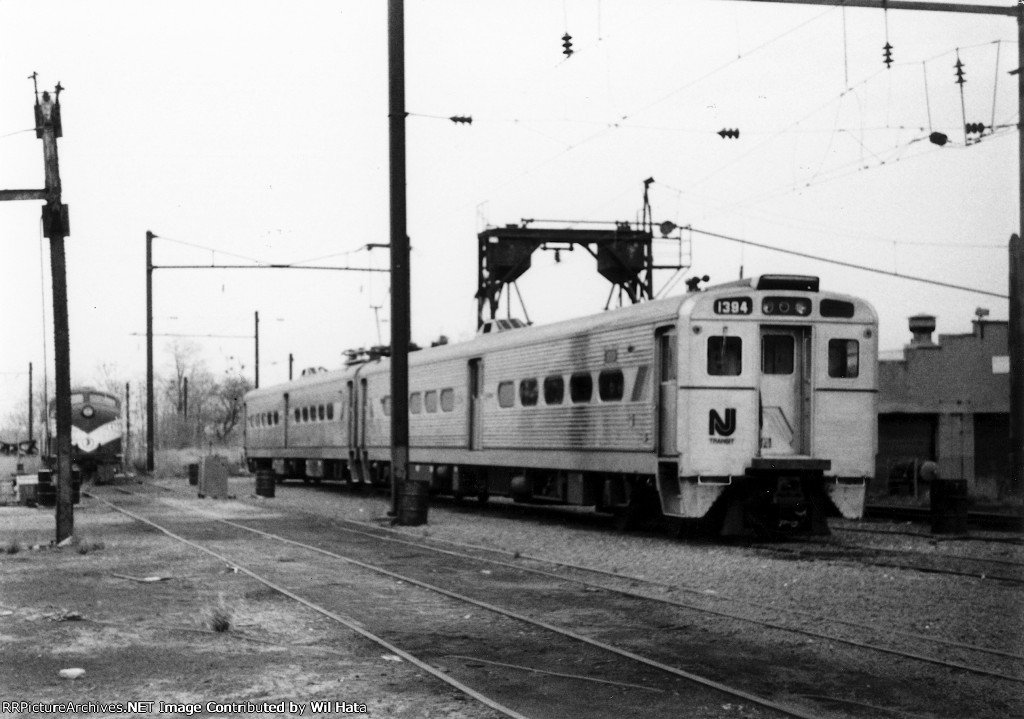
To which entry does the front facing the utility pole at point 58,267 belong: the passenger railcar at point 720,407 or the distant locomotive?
the distant locomotive

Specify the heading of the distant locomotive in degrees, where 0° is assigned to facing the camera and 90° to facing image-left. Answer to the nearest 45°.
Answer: approximately 0°

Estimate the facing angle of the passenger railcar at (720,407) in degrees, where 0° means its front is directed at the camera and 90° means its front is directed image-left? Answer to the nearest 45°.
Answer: approximately 315°

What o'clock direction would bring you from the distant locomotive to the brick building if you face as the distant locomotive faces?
The brick building is roughly at 10 o'clock from the distant locomotive.

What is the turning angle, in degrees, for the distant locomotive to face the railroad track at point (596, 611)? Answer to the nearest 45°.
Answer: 0° — it already faces it

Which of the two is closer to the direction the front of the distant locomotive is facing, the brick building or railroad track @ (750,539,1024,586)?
the railroad track

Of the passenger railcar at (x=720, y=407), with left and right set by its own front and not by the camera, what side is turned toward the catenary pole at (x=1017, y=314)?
left

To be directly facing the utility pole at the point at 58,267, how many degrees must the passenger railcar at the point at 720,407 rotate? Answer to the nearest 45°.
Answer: approximately 135° to its right
